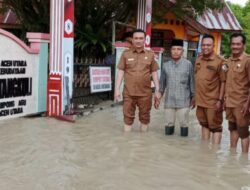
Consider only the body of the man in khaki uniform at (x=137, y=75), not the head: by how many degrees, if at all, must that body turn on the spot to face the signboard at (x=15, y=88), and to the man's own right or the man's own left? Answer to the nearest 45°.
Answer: approximately 90° to the man's own right

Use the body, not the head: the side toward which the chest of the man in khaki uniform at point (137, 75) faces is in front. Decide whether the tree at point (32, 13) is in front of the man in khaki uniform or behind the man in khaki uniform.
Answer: behind

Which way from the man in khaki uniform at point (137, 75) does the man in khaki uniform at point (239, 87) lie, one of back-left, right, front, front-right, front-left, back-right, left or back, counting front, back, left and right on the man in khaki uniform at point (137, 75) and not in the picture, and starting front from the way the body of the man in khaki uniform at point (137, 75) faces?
front-left

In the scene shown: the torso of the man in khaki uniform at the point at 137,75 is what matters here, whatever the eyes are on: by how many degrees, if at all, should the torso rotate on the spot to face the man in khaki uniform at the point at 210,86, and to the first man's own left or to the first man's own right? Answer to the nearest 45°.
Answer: approximately 45° to the first man's own left

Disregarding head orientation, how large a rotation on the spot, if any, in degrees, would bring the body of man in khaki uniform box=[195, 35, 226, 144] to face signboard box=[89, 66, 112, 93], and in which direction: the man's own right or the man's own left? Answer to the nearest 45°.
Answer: approximately 90° to the man's own right

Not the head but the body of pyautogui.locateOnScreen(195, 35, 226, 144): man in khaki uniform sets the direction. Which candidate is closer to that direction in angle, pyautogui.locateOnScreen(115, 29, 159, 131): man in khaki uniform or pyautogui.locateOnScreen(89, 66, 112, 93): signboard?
the man in khaki uniform

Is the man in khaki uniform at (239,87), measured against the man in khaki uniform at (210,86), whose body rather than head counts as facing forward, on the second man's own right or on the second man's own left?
on the second man's own left

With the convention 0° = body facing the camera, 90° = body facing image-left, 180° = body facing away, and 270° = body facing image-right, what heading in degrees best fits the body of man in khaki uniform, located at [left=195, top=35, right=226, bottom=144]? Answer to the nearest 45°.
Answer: approximately 45°

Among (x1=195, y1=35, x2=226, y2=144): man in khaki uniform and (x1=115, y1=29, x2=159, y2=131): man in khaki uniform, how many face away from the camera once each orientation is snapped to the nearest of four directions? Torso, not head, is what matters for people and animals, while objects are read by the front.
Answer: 0

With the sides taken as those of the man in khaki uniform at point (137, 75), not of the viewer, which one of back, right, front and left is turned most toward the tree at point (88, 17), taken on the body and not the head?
back

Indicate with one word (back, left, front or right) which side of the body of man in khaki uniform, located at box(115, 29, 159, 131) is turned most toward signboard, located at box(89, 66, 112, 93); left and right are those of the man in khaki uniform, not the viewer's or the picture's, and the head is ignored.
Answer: back
